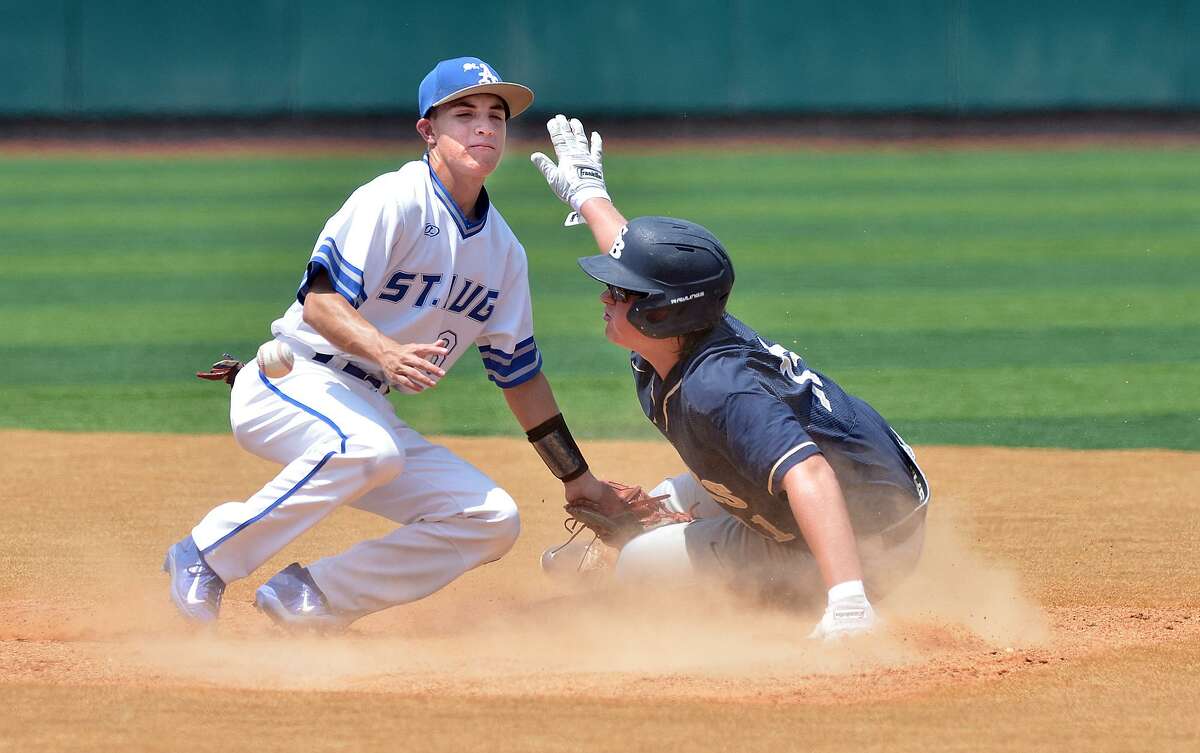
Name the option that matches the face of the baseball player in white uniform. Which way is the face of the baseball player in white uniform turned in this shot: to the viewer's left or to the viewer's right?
to the viewer's right

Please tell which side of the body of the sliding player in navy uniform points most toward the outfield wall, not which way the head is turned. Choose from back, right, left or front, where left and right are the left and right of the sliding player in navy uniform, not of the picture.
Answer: right

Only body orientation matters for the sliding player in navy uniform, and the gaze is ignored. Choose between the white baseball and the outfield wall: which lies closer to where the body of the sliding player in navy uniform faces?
the white baseball

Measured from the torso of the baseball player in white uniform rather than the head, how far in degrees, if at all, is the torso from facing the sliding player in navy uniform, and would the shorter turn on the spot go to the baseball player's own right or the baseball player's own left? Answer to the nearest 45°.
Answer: approximately 45° to the baseball player's own left

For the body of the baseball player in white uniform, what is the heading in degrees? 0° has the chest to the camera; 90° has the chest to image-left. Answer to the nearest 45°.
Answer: approximately 315°

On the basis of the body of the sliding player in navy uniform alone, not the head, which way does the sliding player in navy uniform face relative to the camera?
to the viewer's left

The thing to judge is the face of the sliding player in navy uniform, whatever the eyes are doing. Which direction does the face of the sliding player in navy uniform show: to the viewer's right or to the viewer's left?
to the viewer's left

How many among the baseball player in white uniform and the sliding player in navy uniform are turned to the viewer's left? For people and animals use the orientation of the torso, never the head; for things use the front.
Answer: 1

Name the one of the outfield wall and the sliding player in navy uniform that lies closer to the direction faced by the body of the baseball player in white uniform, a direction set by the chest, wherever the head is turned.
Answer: the sliding player in navy uniform
